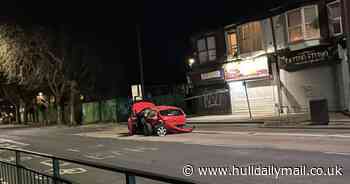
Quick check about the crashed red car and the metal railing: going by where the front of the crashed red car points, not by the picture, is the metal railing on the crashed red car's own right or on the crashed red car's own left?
on the crashed red car's own left
